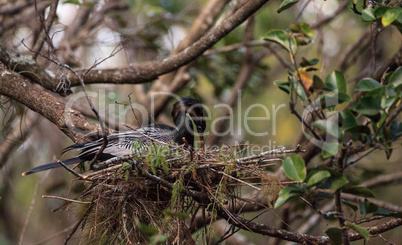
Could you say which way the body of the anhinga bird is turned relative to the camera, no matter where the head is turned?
to the viewer's right
